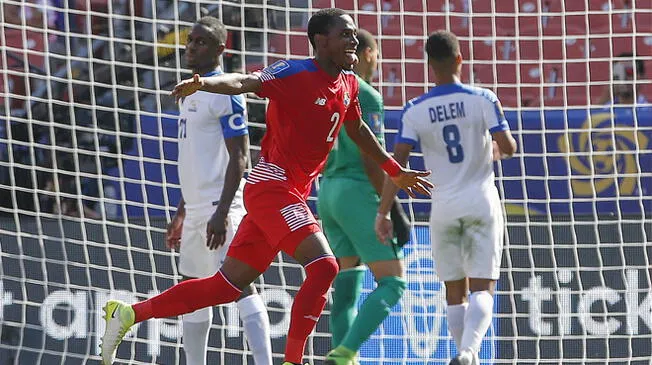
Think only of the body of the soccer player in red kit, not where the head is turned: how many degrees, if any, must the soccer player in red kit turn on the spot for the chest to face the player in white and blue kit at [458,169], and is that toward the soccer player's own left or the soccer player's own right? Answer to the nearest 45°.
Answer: approximately 90° to the soccer player's own left

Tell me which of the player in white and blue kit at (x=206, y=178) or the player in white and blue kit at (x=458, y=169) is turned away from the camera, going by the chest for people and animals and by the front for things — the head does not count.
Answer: the player in white and blue kit at (x=458, y=169)

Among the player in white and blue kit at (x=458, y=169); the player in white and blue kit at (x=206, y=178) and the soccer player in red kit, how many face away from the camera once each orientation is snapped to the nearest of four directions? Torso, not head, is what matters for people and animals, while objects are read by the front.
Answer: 1

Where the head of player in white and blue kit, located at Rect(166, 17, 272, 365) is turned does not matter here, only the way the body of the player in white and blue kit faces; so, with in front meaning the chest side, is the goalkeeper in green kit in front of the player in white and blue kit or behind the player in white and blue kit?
behind

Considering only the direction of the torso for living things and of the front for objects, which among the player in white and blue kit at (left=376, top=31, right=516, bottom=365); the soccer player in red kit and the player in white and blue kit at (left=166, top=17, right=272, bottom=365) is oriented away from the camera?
the player in white and blue kit at (left=376, top=31, right=516, bottom=365)

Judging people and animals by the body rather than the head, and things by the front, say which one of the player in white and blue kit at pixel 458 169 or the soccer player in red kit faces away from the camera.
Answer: the player in white and blue kit

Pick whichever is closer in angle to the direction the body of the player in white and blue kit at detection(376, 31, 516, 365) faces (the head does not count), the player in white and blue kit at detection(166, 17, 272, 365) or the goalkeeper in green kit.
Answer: the goalkeeper in green kit

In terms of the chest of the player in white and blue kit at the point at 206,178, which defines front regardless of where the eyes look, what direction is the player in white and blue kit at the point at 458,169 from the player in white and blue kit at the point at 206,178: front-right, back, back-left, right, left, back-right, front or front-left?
back-left

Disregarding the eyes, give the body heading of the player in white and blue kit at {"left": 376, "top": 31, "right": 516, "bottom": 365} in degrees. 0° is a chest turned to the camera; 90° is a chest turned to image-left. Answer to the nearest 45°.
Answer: approximately 180°

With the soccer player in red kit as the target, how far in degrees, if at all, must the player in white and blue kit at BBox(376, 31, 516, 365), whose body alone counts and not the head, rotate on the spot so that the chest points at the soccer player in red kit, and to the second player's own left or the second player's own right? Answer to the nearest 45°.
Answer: approximately 135° to the second player's own left
